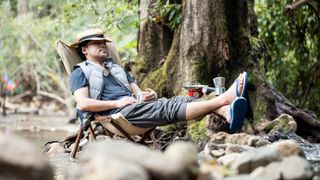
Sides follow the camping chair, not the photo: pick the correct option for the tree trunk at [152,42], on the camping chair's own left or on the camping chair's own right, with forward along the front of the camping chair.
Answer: on the camping chair's own left

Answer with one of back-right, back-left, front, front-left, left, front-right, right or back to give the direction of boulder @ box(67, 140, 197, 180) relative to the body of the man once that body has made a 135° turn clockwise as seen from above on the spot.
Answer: left

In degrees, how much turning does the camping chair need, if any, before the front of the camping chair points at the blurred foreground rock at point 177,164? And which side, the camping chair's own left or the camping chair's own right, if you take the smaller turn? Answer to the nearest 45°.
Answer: approximately 45° to the camping chair's own right

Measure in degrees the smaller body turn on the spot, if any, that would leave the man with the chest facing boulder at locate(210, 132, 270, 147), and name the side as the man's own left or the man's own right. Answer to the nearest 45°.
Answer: approximately 45° to the man's own left

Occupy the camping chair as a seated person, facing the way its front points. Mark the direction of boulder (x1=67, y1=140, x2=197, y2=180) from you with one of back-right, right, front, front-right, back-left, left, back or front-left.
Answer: front-right

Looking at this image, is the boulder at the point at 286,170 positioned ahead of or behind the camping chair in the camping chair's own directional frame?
ahead

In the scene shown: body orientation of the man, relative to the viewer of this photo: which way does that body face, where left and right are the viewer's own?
facing the viewer and to the right of the viewer
